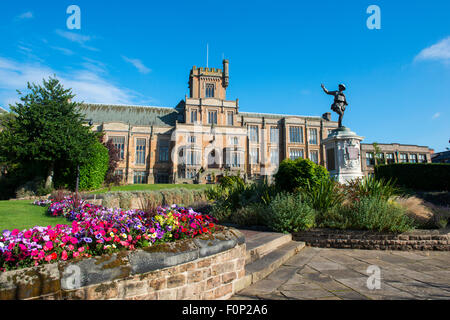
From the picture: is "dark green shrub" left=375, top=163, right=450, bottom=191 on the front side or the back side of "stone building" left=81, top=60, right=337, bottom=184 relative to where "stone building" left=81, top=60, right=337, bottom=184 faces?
on the front side

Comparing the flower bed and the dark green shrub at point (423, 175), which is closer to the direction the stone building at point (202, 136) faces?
the flower bed

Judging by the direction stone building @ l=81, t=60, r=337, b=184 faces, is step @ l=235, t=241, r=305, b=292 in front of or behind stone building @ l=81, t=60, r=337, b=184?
in front

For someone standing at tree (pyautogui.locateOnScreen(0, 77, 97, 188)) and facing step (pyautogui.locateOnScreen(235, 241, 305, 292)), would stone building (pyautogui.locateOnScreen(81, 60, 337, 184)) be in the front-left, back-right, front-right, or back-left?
back-left

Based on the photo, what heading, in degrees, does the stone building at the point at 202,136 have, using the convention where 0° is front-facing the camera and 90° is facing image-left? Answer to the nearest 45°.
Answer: approximately 0°

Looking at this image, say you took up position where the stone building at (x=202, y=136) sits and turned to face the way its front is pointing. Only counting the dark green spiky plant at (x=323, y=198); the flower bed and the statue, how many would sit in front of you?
3

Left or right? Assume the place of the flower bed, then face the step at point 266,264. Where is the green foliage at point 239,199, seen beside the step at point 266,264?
left

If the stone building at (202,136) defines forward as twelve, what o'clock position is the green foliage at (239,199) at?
The green foliage is roughly at 12 o'clock from the stone building.

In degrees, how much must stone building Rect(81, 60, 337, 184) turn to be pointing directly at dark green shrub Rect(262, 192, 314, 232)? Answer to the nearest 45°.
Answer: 0° — it already faces it

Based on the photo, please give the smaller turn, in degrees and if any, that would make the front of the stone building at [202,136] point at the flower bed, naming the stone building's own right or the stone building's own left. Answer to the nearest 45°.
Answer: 0° — it already faces it

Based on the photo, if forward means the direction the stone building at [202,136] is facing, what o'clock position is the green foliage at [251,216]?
The green foliage is roughly at 12 o'clock from the stone building.
